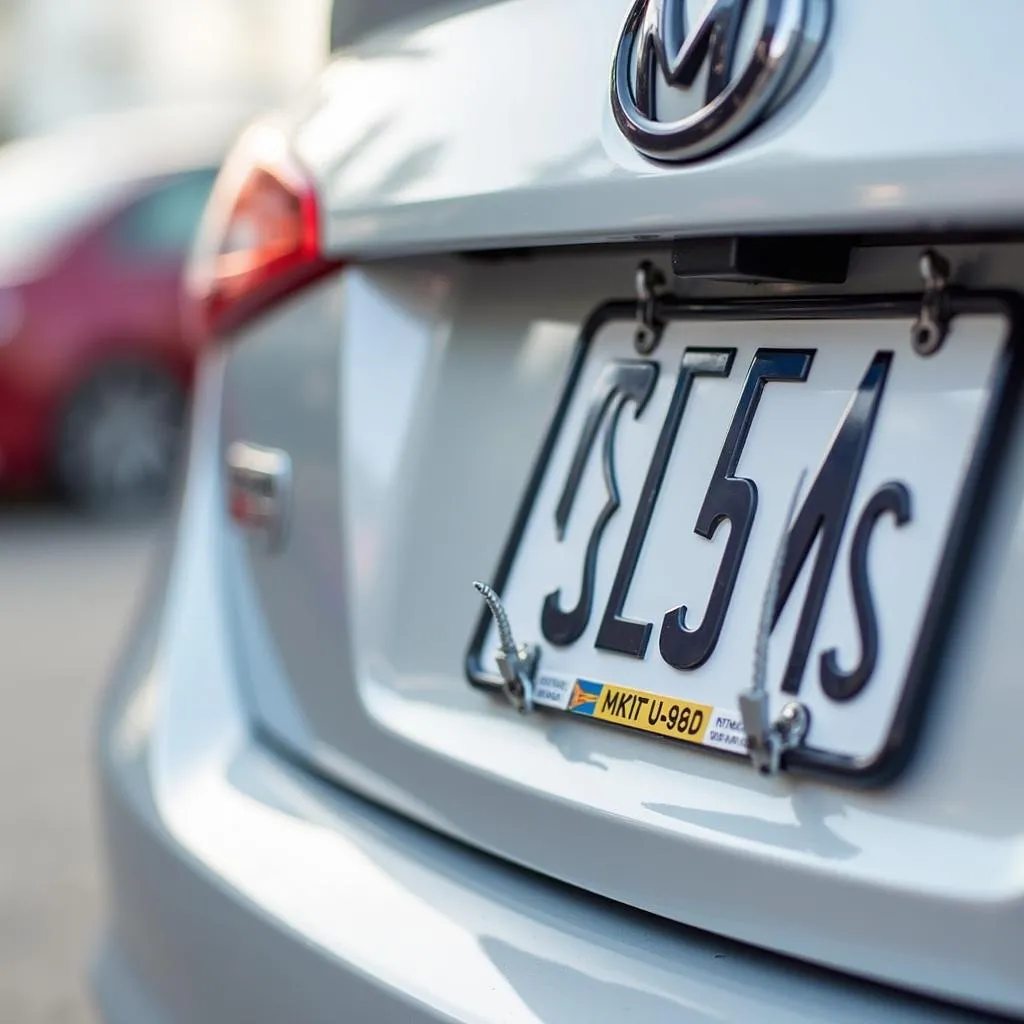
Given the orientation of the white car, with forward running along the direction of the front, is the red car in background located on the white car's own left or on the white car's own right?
on the white car's own left

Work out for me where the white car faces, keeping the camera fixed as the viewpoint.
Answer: facing away from the viewer and to the right of the viewer
